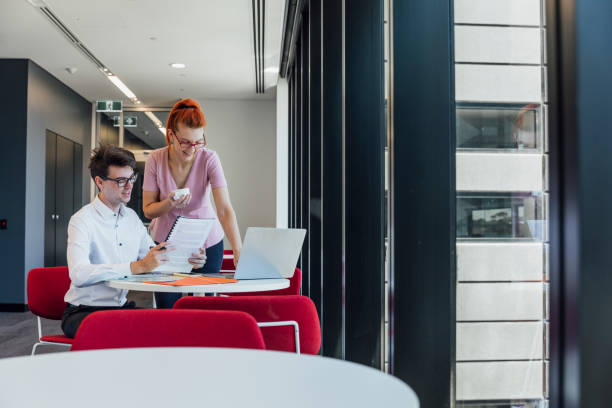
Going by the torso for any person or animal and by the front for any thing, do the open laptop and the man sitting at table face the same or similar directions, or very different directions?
very different directions

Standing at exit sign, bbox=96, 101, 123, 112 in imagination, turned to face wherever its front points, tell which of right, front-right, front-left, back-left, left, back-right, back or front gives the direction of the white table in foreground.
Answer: front

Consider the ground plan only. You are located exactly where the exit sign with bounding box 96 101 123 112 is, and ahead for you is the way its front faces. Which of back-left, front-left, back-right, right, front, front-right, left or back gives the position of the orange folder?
front

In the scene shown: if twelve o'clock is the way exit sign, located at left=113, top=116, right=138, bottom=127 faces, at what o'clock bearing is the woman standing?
The woman standing is roughly at 12 o'clock from the exit sign.

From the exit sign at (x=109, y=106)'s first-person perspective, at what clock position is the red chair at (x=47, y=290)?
The red chair is roughly at 12 o'clock from the exit sign.

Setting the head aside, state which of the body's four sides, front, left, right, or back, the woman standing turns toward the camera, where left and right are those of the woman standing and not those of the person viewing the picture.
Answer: front

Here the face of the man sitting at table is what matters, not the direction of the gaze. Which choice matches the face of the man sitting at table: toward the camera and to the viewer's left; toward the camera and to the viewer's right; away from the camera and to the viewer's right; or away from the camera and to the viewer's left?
toward the camera and to the viewer's right

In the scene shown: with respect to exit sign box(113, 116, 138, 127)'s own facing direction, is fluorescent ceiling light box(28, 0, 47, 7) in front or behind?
in front

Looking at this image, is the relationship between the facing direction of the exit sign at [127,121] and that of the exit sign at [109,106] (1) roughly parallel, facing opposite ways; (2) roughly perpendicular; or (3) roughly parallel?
roughly parallel

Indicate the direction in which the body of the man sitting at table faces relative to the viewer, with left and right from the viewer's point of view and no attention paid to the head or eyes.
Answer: facing the viewer and to the right of the viewer

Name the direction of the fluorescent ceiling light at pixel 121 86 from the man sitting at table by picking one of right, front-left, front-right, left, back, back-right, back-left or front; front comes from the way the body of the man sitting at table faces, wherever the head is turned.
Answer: back-left

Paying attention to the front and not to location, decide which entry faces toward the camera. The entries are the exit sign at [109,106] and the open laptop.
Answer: the exit sign

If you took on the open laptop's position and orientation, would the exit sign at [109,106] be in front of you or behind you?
in front

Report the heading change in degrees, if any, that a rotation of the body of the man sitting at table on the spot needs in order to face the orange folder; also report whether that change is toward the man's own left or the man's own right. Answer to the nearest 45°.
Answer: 0° — they already face it

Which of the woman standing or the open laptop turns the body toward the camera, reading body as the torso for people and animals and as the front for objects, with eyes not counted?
the woman standing

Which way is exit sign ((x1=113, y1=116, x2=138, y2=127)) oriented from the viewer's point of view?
toward the camera

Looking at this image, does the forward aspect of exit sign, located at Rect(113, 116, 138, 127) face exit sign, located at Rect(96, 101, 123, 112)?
yes
